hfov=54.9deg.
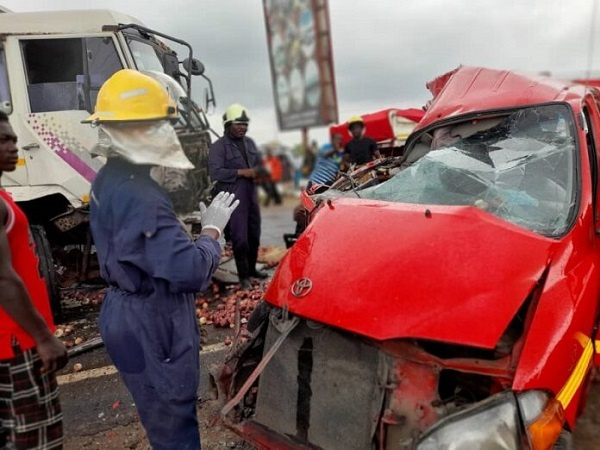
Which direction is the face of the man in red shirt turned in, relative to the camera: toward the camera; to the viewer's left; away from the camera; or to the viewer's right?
to the viewer's right

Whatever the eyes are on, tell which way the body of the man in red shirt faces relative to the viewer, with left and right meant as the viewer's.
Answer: facing to the right of the viewer

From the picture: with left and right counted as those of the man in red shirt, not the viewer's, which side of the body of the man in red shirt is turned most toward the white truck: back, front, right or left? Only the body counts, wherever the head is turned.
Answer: left

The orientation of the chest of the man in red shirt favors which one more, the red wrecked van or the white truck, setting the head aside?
the red wrecked van

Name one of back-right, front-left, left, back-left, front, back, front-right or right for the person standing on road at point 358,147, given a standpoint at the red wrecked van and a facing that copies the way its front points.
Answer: back-right

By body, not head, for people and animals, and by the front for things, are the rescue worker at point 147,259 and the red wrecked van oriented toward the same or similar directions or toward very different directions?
very different directions

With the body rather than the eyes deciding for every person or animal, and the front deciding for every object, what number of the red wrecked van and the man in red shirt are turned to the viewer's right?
1

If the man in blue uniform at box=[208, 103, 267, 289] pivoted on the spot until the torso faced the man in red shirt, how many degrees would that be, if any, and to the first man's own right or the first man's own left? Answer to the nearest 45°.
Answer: approximately 45° to the first man's own right

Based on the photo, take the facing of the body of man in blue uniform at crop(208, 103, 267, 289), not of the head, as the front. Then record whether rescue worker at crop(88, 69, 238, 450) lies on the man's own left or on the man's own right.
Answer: on the man's own right

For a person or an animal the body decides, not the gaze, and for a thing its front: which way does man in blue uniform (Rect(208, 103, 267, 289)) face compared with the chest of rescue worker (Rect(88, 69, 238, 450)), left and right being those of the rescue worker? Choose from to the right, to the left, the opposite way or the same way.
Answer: to the right

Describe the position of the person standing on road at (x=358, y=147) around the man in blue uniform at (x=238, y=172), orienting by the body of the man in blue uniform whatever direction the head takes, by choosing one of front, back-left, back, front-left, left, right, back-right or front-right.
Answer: left
